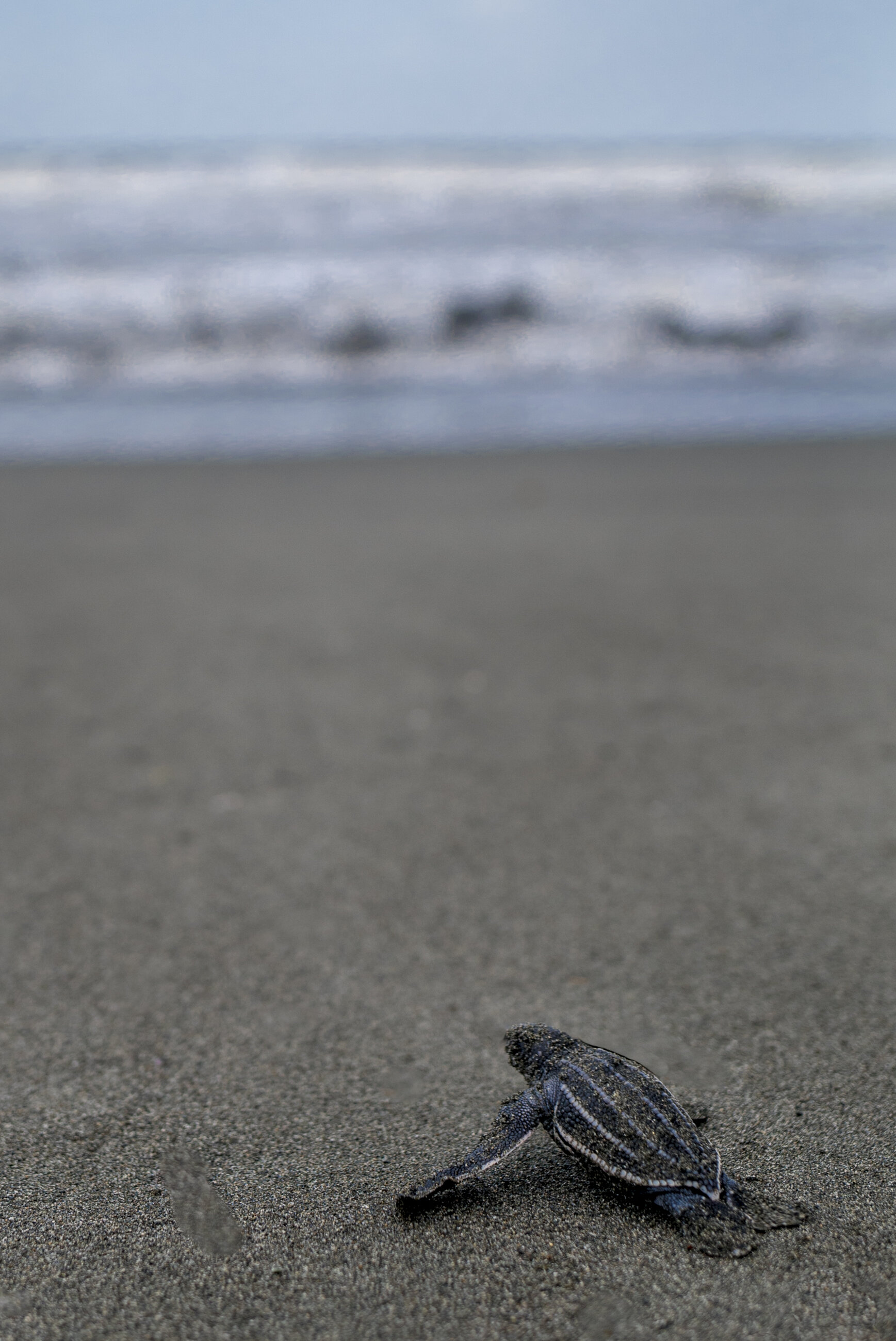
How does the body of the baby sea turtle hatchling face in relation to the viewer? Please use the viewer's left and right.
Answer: facing away from the viewer and to the left of the viewer
